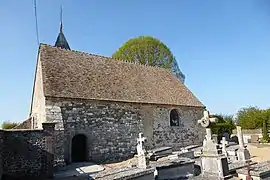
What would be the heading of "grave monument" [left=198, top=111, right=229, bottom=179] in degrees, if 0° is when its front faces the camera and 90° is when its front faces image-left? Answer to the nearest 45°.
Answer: approximately 45°

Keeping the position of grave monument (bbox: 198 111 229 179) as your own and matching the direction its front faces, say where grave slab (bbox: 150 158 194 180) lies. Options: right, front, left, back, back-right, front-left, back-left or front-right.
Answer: right

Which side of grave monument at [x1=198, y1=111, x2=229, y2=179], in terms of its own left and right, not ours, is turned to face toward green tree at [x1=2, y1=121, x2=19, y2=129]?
right

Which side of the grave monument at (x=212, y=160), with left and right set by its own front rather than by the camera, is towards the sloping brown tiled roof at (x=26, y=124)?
right

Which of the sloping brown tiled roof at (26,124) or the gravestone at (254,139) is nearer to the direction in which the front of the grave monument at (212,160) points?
the sloping brown tiled roof
